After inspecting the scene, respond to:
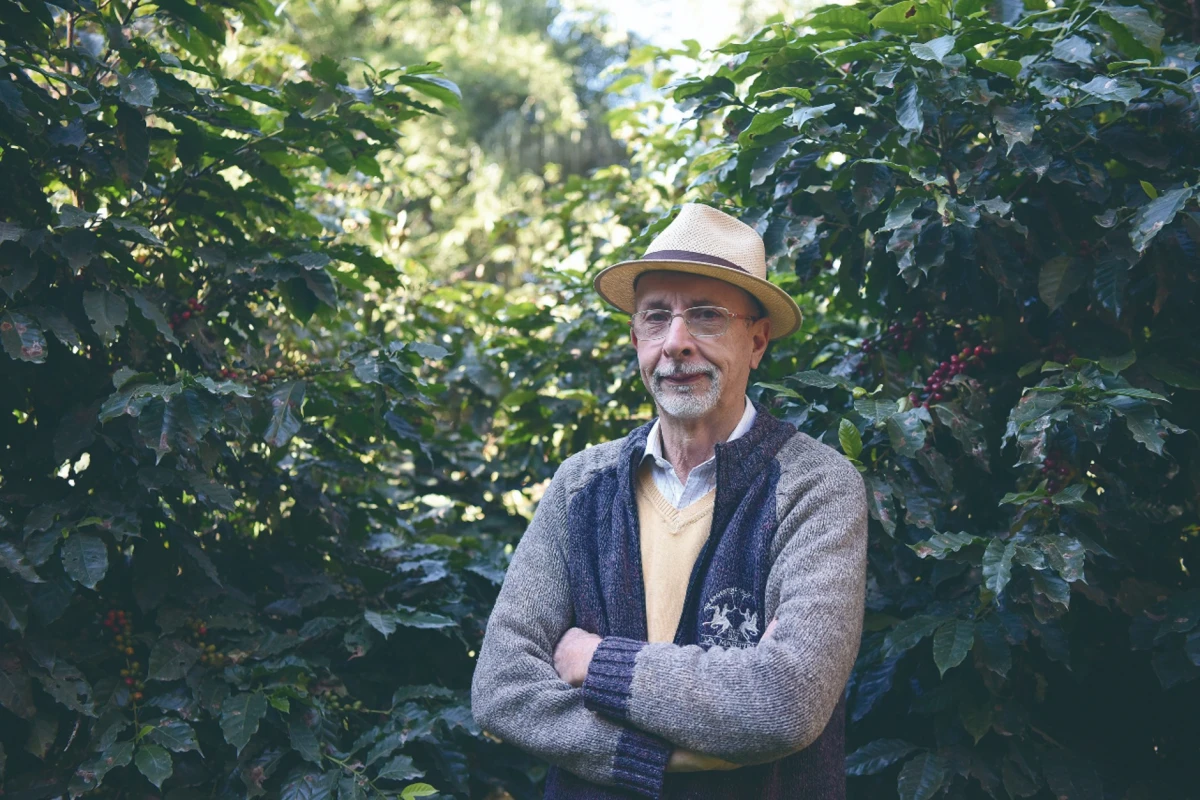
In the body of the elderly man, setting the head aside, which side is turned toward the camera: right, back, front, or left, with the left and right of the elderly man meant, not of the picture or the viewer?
front

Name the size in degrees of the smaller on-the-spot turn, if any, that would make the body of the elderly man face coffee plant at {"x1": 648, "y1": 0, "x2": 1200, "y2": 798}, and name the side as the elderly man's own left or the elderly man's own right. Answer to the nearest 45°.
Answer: approximately 135° to the elderly man's own left

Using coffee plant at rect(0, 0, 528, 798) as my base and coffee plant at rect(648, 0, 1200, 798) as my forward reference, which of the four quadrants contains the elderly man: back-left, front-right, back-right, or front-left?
front-right
